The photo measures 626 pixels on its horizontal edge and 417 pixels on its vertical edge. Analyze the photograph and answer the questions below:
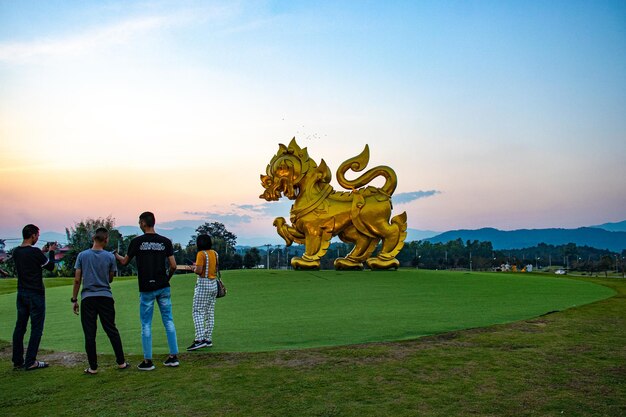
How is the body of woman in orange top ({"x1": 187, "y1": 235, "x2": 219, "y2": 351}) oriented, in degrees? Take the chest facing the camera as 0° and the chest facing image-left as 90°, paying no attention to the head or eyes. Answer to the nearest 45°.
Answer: approximately 135°

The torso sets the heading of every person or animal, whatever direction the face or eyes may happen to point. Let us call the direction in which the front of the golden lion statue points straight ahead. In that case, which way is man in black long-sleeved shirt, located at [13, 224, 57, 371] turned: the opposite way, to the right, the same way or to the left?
to the right

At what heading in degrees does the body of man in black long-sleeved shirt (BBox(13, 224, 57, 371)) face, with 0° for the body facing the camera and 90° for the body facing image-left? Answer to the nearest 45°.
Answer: approximately 225°

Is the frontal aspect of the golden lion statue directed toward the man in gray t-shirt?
no

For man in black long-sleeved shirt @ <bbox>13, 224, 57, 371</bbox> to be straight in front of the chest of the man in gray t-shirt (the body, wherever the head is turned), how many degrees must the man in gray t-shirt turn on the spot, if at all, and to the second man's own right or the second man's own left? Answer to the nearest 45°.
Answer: approximately 45° to the second man's own left

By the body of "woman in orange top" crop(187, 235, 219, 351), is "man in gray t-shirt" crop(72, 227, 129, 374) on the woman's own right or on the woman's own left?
on the woman's own left

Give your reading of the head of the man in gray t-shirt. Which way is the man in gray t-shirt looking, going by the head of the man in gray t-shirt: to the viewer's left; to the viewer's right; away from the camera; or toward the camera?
away from the camera

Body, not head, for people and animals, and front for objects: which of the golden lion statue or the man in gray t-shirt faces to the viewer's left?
the golden lion statue

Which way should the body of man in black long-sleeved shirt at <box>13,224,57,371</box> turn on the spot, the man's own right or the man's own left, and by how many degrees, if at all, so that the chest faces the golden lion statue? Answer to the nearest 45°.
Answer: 0° — they already face it

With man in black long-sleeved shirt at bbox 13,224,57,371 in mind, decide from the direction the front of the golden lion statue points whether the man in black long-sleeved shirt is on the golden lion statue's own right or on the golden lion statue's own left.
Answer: on the golden lion statue's own left

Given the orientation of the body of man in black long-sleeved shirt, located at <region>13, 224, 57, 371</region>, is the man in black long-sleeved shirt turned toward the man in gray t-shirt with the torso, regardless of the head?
no

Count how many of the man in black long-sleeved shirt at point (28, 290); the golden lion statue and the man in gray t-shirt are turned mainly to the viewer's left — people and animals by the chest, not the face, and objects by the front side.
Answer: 1

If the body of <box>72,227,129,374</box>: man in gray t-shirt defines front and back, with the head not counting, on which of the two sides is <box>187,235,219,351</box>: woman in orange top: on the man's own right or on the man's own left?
on the man's own right

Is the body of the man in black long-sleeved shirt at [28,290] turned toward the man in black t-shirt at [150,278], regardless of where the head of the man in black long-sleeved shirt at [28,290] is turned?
no

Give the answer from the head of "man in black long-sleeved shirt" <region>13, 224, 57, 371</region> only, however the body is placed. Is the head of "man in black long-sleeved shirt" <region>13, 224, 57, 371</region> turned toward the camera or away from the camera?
away from the camera

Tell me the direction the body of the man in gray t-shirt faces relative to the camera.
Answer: away from the camera

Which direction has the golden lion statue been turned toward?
to the viewer's left
